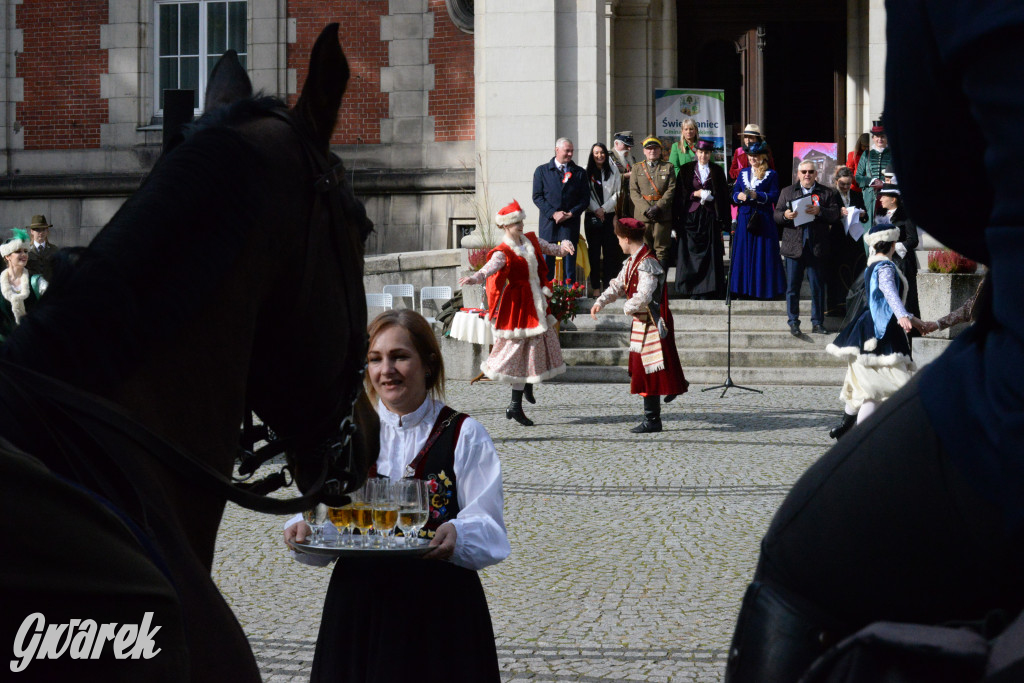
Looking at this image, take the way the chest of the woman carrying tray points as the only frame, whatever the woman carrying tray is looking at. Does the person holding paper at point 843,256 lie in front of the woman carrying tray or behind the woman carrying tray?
behind

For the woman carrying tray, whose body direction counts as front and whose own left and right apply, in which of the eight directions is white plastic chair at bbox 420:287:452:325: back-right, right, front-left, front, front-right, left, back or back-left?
back-right

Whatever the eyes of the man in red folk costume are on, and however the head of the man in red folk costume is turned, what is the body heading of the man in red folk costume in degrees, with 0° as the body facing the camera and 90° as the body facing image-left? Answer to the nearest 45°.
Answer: approximately 90°

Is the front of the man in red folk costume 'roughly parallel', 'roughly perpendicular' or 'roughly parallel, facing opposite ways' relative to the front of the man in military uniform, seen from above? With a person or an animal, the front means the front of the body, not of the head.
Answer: roughly perpendicular

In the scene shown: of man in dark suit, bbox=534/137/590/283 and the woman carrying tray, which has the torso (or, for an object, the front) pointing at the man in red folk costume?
the man in dark suit

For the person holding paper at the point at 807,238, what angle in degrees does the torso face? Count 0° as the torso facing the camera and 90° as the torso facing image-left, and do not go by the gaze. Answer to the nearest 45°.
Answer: approximately 0°

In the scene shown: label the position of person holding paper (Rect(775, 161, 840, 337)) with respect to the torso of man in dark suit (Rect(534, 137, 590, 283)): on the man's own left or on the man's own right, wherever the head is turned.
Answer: on the man's own left

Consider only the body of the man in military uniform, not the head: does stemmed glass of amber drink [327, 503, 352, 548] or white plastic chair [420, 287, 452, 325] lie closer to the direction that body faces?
the stemmed glass of amber drink
